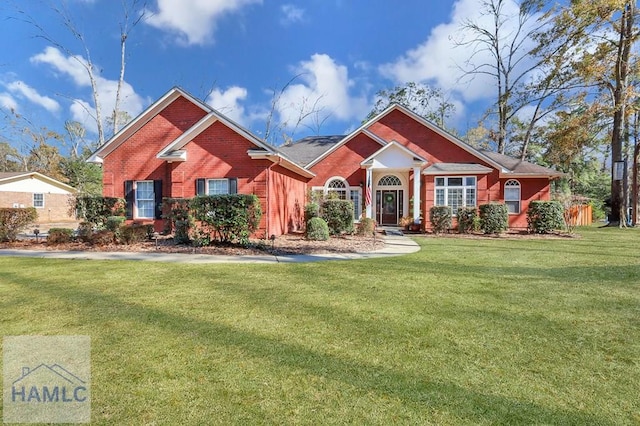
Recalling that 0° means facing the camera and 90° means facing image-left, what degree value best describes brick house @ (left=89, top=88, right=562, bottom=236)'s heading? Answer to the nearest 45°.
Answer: approximately 0°

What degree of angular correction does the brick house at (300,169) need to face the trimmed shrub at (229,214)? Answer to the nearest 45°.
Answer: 0° — it already faces it

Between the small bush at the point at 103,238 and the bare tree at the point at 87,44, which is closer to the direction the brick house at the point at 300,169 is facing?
the small bush

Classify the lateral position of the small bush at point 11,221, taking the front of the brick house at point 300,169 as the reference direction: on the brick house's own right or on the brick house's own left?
on the brick house's own right

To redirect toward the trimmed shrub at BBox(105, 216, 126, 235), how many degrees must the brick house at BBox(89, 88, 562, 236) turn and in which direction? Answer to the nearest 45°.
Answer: approximately 45° to its right

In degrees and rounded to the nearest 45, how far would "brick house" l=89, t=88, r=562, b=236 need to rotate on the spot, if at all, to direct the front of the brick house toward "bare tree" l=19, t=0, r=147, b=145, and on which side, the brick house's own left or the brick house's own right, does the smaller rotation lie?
approximately 90° to the brick house's own right

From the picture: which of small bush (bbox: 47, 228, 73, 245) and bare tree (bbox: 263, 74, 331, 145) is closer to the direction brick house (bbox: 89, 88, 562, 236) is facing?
the small bush

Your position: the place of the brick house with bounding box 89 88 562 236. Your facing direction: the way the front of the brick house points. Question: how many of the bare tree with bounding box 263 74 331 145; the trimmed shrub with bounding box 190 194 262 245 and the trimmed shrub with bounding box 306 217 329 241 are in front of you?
2

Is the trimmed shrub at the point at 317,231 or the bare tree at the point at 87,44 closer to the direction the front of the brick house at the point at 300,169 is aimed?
the trimmed shrub

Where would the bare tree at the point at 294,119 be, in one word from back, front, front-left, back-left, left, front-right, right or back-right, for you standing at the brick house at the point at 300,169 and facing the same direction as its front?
back

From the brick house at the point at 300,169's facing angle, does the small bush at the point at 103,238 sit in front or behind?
in front

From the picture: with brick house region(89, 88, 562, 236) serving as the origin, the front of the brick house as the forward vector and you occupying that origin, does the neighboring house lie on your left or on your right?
on your right

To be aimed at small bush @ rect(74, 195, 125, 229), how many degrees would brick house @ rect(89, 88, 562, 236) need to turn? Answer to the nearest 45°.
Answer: approximately 45° to its right
